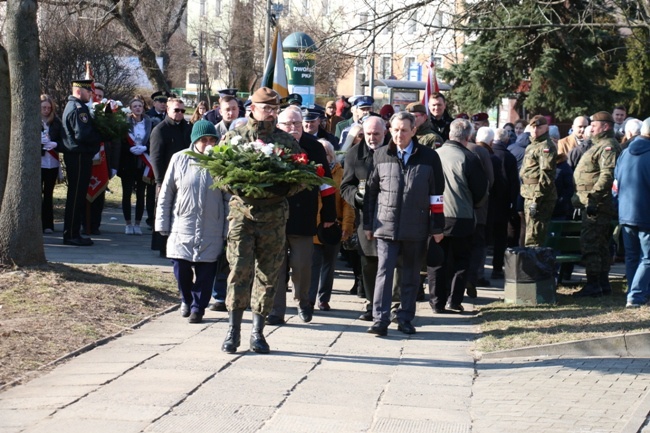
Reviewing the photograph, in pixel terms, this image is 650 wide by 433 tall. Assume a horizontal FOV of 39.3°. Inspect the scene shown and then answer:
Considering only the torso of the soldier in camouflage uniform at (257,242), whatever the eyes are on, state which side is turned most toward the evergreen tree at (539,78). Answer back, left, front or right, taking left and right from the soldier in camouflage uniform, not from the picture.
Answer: back

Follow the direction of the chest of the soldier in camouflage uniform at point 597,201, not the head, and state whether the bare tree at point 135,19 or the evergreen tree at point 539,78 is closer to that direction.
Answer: the bare tree

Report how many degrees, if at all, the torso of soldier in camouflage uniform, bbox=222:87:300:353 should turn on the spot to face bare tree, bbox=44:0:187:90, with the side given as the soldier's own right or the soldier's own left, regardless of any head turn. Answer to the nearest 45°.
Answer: approximately 180°

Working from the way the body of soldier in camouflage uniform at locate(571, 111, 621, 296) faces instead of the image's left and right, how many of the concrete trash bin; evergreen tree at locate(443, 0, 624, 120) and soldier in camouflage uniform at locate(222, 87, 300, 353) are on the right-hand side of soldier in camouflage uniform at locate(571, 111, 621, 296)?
1

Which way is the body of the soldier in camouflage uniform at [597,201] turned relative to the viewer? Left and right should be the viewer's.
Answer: facing to the left of the viewer

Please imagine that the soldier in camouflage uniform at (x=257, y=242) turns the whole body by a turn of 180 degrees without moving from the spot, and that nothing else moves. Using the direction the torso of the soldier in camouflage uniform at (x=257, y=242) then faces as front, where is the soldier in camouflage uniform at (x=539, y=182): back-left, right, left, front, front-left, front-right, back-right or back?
front-right

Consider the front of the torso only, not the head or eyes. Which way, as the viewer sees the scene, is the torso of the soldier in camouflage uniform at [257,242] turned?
toward the camera

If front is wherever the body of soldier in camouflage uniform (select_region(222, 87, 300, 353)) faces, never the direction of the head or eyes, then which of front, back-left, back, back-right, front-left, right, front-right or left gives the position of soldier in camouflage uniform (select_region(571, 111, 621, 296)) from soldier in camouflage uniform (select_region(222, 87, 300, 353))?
back-left

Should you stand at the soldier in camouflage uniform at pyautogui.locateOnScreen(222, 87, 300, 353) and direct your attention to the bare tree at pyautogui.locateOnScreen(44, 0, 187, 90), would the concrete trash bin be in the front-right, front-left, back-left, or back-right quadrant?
front-right

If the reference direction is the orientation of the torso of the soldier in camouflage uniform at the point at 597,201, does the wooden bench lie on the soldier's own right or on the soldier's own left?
on the soldier's own right
